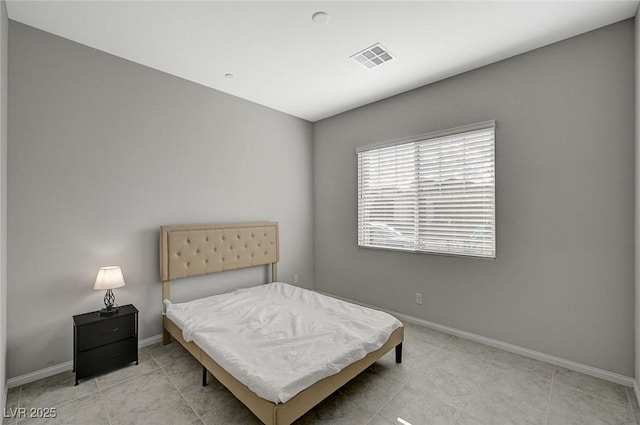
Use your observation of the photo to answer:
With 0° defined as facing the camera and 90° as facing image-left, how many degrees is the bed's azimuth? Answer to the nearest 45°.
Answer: approximately 315°

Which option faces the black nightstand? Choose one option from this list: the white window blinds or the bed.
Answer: the white window blinds

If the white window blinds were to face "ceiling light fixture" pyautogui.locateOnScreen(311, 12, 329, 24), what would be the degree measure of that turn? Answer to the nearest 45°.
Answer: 0° — it already faces it

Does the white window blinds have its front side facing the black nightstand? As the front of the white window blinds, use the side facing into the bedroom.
yes

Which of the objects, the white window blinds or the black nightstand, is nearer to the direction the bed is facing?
the white window blinds

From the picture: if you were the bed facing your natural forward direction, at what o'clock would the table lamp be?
The table lamp is roughly at 4 o'clock from the bed.
